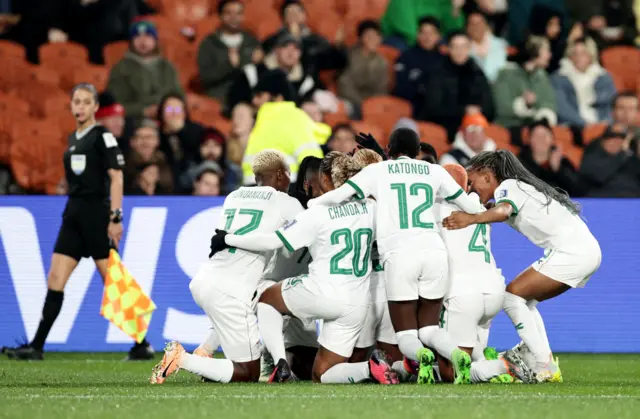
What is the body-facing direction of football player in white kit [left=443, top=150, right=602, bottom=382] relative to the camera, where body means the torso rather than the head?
to the viewer's left

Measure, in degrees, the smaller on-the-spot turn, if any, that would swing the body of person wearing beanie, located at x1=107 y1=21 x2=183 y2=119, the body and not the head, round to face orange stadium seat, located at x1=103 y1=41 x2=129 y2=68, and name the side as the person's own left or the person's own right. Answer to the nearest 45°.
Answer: approximately 135° to the person's own right

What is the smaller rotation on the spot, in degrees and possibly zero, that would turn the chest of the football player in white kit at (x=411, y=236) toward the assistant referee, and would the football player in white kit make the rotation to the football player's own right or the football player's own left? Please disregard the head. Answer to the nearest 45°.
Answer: approximately 45° to the football player's own left
